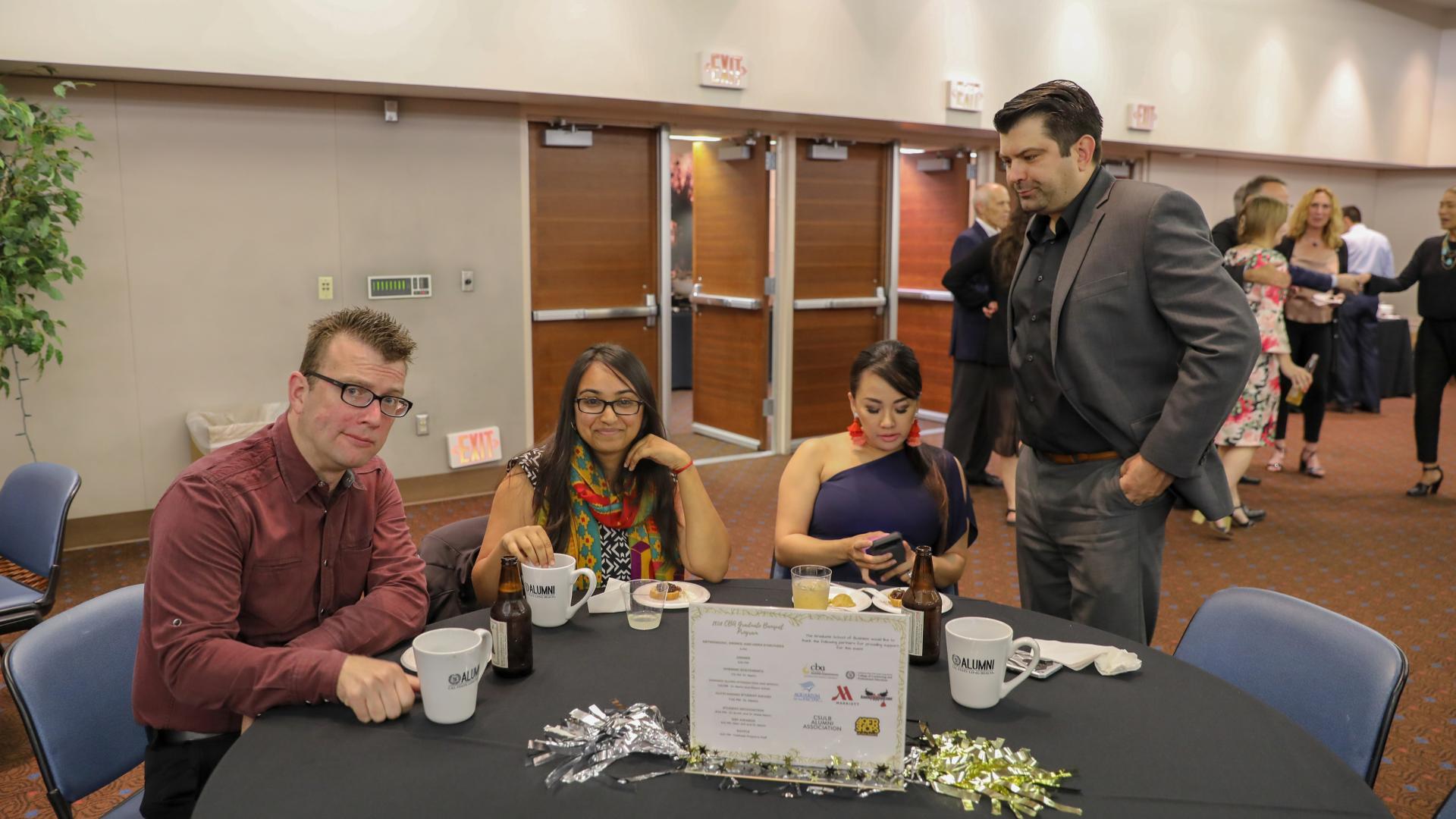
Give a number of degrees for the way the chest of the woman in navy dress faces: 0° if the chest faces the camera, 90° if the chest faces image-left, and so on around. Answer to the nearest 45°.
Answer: approximately 0°

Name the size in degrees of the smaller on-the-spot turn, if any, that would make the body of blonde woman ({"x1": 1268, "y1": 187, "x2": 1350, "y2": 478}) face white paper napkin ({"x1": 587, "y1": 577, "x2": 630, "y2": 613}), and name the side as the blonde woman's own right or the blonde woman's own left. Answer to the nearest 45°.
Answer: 0° — they already face it

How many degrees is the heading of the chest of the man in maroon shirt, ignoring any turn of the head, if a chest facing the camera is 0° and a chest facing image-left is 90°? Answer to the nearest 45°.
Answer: approximately 315°

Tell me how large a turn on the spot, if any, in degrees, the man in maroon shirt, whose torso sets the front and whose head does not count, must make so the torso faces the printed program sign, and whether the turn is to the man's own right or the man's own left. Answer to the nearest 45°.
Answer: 0° — they already face it

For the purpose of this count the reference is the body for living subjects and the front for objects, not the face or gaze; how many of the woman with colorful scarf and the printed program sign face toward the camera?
2

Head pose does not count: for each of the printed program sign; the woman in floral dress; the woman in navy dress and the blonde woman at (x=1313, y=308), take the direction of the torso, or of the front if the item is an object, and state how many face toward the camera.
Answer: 3
